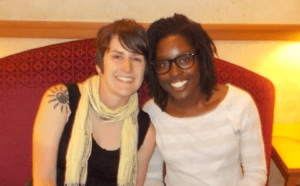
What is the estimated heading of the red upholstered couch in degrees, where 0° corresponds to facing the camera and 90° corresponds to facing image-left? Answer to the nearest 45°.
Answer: approximately 0°
